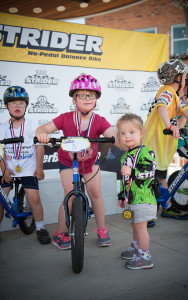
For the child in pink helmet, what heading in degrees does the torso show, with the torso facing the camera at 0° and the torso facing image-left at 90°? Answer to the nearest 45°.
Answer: approximately 0°

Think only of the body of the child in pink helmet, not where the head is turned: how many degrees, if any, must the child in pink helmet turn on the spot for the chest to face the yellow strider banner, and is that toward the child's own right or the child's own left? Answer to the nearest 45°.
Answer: approximately 180°
